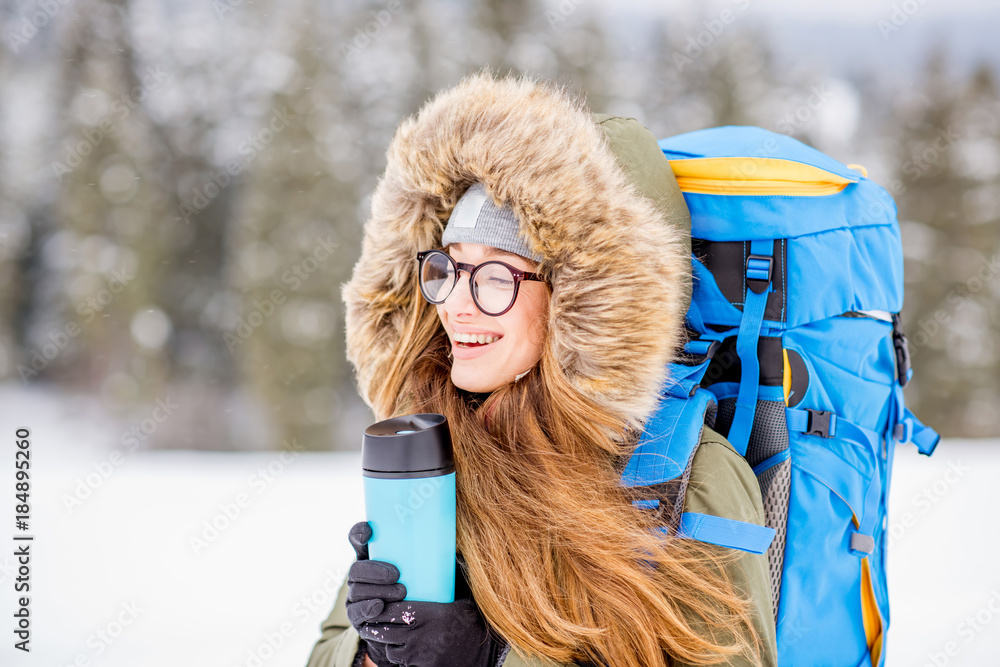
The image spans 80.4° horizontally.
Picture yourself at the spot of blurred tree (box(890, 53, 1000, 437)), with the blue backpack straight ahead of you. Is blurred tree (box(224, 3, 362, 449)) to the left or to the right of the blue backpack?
right

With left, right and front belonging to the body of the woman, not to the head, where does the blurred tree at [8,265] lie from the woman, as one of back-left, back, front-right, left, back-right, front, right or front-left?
right

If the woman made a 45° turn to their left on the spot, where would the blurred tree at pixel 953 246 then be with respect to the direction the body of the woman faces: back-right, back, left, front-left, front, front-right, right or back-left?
back-left

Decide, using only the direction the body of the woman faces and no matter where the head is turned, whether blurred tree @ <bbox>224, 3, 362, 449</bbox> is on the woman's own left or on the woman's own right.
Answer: on the woman's own right

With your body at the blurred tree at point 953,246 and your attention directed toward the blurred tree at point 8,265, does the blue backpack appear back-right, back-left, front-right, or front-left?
front-left

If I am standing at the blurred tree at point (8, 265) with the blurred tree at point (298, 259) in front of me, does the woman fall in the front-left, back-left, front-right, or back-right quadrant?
front-right

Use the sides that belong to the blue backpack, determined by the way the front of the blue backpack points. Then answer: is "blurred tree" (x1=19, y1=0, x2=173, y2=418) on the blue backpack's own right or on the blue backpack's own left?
on the blue backpack's own left

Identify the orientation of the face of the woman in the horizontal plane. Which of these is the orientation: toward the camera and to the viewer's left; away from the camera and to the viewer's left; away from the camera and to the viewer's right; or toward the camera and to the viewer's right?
toward the camera and to the viewer's left

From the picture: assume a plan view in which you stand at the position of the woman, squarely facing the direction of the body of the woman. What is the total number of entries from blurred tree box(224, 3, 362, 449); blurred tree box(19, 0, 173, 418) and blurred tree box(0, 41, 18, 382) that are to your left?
0

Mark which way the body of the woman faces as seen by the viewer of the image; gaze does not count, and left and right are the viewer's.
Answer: facing the viewer and to the left of the viewer
